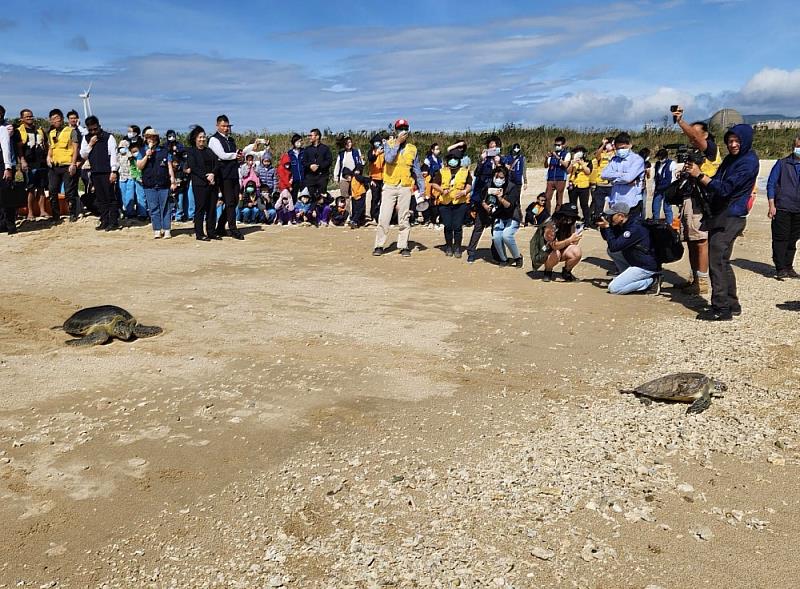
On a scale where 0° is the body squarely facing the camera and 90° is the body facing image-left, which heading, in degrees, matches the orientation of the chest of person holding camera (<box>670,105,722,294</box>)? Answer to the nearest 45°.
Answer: approximately 90°

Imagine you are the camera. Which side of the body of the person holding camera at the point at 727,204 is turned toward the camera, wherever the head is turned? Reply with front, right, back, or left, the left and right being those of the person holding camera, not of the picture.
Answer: left

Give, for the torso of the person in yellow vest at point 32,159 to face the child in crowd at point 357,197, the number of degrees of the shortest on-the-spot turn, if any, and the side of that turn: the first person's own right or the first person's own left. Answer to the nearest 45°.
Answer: approximately 45° to the first person's own left

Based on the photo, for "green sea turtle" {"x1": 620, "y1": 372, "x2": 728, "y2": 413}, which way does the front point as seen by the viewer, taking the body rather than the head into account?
to the viewer's right
